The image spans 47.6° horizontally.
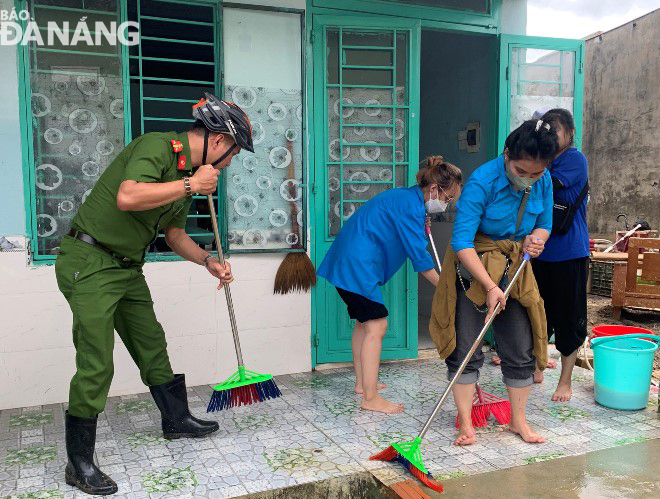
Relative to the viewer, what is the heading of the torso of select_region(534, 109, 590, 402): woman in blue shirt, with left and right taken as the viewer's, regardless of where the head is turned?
facing the viewer and to the left of the viewer

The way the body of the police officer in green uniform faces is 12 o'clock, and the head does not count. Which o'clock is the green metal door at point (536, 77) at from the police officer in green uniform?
The green metal door is roughly at 11 o'clock from the police officer in green uniform.

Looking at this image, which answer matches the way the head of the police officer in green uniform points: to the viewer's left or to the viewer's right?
to the viewer's right

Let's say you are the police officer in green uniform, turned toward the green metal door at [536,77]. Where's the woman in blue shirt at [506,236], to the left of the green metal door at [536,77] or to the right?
right

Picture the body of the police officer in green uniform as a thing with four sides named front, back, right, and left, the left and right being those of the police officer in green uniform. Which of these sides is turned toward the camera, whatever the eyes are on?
right

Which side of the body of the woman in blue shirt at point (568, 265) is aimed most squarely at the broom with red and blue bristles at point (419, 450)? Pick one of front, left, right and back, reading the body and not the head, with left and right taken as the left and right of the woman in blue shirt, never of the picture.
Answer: front

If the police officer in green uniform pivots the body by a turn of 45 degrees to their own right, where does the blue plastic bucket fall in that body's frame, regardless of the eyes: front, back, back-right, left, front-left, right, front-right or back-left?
front-left
